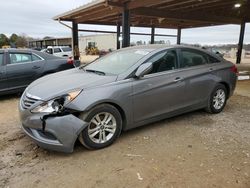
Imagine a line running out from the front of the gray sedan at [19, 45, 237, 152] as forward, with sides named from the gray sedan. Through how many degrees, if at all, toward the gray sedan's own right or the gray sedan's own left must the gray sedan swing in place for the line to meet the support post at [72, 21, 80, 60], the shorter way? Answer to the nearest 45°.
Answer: approximately 135° to the gray sedan's own right

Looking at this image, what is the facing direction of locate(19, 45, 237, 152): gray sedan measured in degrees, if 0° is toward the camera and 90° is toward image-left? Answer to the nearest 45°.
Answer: approximately 45°

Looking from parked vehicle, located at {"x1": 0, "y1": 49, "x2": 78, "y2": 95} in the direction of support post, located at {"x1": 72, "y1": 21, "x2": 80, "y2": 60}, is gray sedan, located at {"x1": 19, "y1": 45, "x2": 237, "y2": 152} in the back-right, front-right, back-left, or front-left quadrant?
back-right

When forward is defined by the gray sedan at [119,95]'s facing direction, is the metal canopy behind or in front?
behind

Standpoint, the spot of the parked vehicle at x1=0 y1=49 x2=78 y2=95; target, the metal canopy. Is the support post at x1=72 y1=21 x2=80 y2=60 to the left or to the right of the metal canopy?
left

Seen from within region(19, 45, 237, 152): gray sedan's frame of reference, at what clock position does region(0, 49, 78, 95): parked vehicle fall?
The parked vehicle is roughly at 3 o'clock from the gray sedan.
